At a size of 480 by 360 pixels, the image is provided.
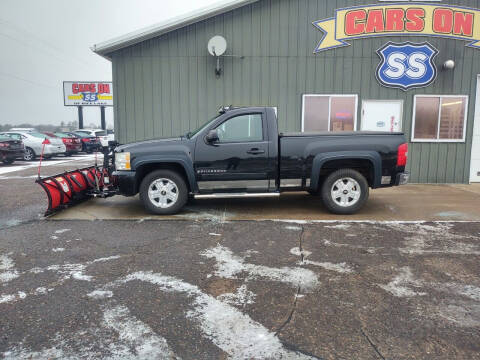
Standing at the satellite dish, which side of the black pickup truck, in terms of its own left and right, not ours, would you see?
right

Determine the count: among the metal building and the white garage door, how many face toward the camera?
2

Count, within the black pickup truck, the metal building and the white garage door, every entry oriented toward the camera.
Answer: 2

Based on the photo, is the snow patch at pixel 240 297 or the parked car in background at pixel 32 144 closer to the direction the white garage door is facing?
the snow patch

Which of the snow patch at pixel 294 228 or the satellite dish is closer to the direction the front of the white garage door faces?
the snow patch

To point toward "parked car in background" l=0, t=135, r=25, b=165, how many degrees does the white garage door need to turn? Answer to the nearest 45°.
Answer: approximately 90° to its right

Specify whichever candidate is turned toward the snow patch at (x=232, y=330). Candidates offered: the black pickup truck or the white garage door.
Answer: the white garage door

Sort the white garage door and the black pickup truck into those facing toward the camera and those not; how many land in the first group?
1
